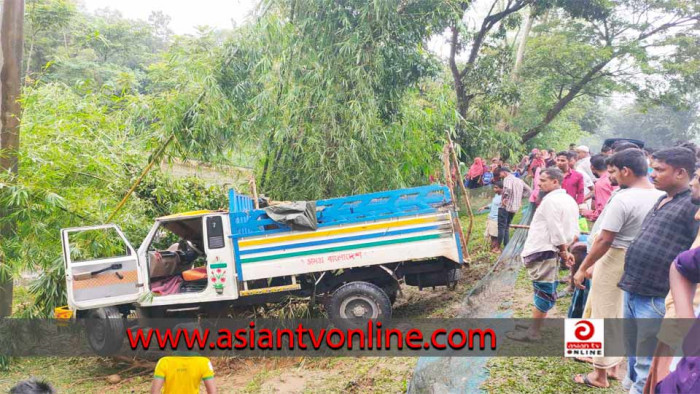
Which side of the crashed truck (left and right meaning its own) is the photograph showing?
left

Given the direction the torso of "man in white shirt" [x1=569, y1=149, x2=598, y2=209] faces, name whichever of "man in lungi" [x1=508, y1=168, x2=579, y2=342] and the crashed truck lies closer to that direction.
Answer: the crashed truck

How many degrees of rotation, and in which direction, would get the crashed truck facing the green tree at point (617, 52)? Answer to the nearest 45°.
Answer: approximately 135° to its right

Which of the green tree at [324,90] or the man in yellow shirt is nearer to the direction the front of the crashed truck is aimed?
the man in yellow shirt

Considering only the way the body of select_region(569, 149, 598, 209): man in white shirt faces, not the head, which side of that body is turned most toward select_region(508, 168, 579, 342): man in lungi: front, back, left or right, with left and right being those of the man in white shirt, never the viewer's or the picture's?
left

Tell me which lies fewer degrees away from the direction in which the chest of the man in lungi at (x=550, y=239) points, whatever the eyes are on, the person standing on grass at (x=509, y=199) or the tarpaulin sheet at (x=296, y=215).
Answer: the tarpaulin sheet

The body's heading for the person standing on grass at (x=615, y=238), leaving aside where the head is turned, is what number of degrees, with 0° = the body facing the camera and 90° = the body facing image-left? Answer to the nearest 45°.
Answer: approximately 90°

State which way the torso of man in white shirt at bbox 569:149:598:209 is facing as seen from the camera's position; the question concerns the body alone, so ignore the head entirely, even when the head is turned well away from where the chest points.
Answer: to the viewer's left

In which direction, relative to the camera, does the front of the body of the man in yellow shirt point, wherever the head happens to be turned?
away from the camera

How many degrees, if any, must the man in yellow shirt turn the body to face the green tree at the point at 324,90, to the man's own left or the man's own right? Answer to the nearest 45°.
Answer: approximately 45° to the man's own right
